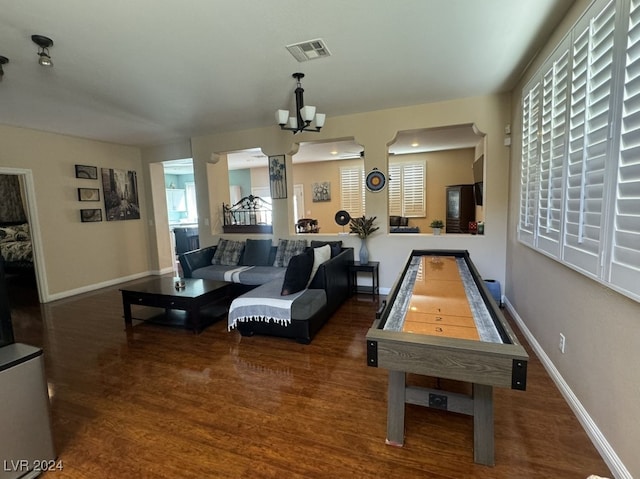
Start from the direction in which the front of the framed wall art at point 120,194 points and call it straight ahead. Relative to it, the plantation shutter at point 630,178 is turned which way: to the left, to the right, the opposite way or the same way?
the opposite way

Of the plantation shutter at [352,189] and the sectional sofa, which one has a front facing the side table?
the plantation shutter

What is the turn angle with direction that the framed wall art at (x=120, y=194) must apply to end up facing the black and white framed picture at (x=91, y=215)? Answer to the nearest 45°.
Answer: approximately 90° to its right

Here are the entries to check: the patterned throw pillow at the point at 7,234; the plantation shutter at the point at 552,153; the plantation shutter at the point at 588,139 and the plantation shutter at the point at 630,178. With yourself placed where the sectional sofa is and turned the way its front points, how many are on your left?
3

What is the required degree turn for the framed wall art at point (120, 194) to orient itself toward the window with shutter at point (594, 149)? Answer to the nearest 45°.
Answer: approximately 45° to its right

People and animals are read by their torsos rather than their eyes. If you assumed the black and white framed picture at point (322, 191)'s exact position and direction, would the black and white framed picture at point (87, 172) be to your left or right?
on your right

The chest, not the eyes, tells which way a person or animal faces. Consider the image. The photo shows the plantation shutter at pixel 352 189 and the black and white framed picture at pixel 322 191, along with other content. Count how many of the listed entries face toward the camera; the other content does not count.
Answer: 2

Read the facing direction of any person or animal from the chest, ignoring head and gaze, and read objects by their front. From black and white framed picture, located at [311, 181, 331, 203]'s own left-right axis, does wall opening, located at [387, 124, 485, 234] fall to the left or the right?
on its left

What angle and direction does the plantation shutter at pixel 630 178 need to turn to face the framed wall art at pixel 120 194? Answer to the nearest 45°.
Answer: approximately 45° to its right

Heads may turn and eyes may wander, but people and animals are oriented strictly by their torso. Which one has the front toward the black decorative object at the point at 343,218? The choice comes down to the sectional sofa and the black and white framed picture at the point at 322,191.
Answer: the black and white framed picture
